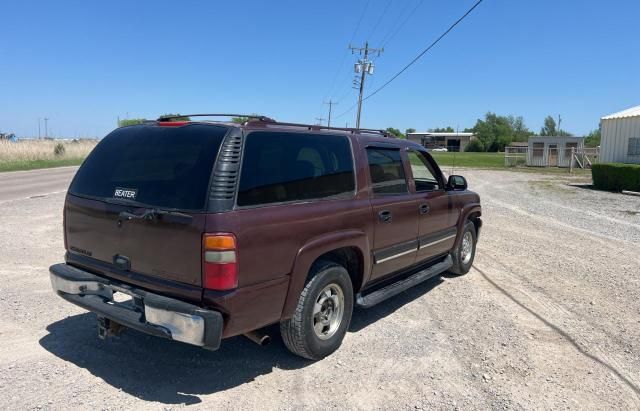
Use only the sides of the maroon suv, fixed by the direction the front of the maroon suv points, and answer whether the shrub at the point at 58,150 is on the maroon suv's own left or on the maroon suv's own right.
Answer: on the maroon suv's own left

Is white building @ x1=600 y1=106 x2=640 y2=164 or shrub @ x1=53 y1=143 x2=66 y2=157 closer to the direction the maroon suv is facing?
the white building

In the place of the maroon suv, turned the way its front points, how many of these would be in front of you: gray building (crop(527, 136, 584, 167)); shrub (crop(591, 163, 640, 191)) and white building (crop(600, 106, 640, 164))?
3

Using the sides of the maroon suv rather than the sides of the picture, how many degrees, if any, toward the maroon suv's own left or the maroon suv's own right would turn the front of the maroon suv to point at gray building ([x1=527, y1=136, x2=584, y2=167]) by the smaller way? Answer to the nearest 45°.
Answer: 0° — it already faces it

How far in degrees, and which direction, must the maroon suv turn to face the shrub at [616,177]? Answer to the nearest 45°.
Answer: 0° — it already faces it

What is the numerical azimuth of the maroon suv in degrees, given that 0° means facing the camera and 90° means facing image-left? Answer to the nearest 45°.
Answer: approximately 225°

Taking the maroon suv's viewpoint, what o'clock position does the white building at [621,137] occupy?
The white building is roughly at 12 o'clock from the maroon suv.

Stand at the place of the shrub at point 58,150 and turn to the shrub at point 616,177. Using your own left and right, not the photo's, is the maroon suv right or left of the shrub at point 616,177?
right
